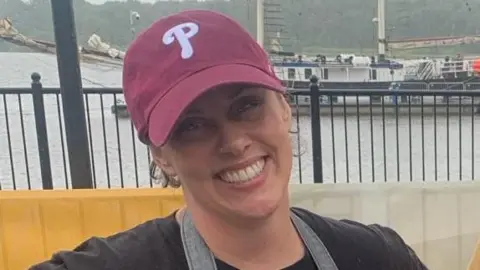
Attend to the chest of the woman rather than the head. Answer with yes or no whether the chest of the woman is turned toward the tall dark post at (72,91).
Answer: no

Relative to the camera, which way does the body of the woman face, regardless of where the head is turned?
toward the camera

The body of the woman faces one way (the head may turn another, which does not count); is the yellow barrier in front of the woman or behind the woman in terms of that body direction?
behind

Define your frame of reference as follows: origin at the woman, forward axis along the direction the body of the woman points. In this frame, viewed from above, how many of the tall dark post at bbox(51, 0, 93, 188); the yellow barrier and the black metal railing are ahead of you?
0

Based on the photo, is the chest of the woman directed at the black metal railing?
no
